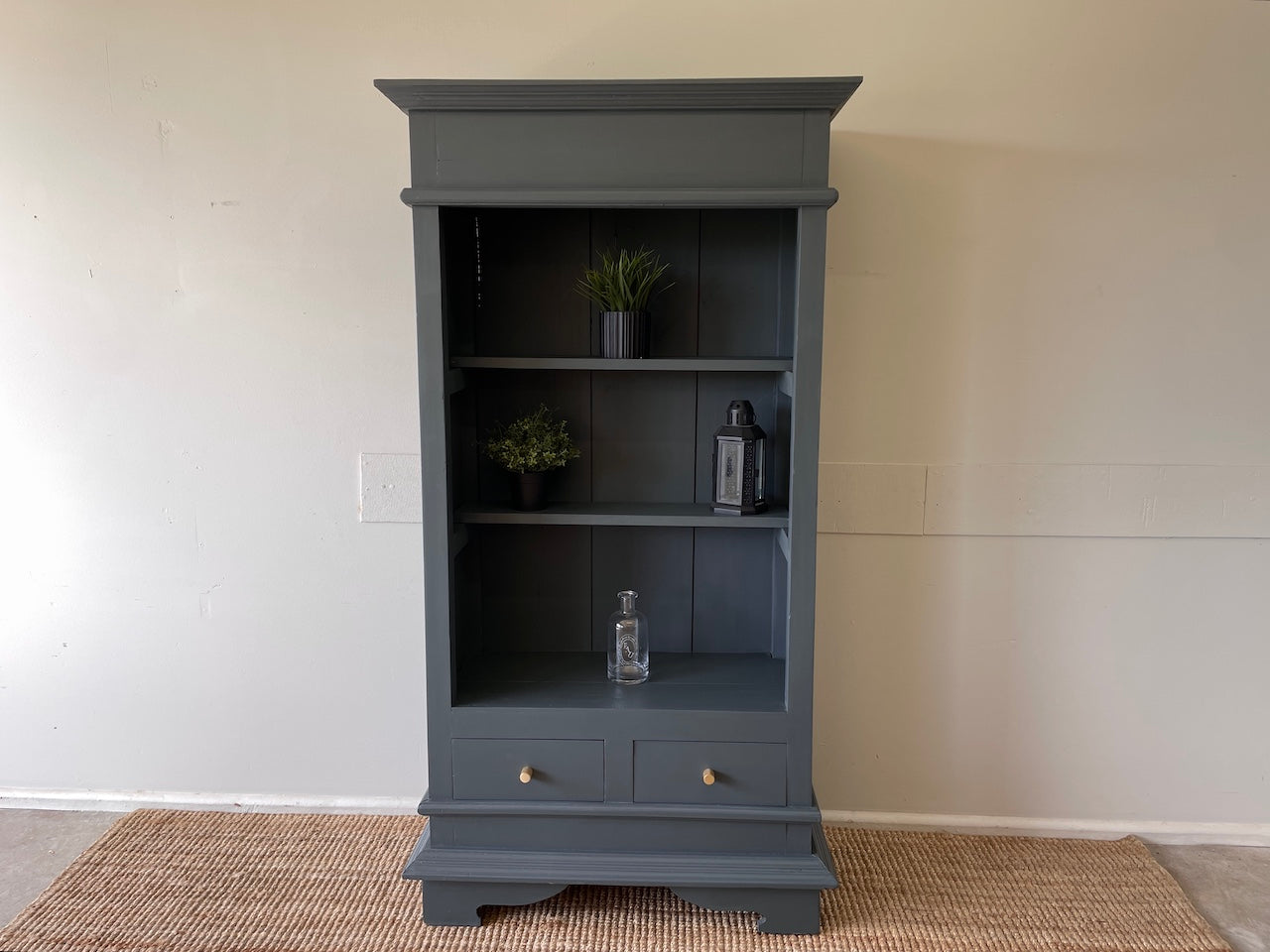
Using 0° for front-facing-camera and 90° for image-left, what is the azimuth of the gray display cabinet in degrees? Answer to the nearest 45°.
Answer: approximately 0°
